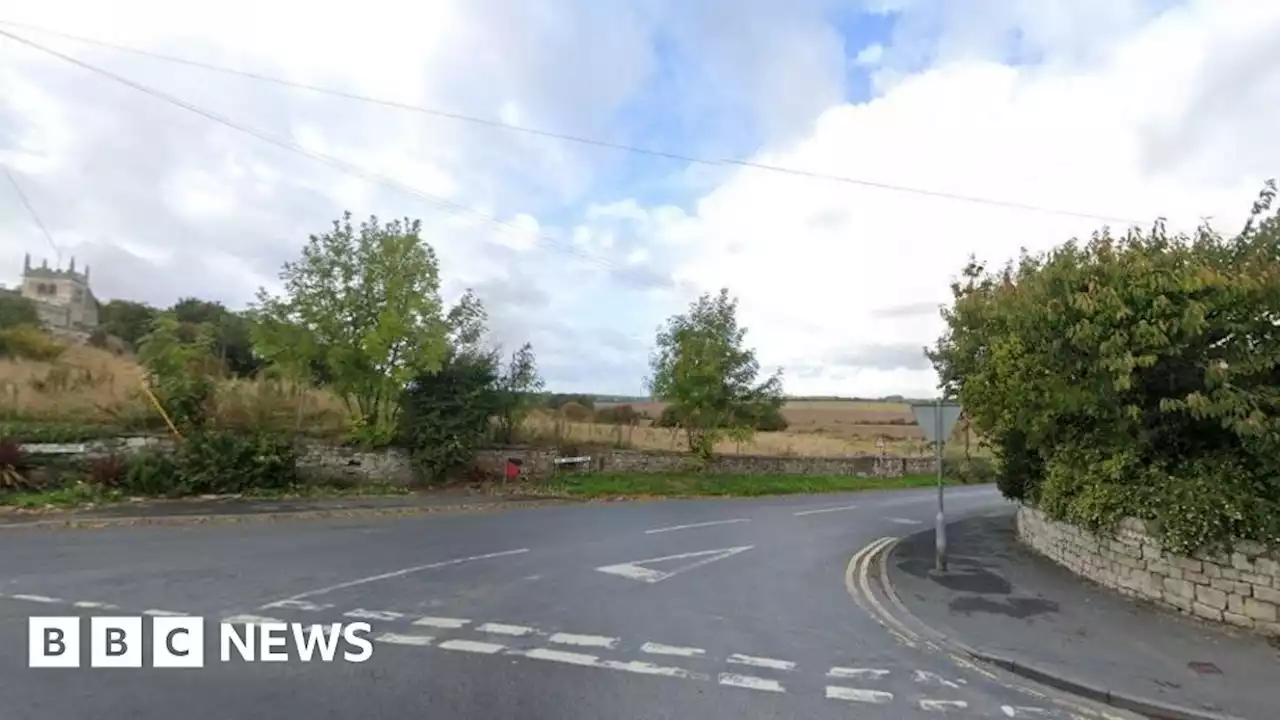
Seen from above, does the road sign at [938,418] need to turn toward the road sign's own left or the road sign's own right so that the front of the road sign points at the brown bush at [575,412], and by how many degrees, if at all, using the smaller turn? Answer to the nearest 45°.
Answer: approximately 45° to the road sign's own left

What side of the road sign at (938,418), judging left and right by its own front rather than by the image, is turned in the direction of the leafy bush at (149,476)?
left

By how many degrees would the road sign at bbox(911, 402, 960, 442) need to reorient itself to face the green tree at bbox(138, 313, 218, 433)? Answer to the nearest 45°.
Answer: approximately 90° to its left

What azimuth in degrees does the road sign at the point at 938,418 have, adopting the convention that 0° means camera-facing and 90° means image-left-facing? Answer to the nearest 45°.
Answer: approximately 180°

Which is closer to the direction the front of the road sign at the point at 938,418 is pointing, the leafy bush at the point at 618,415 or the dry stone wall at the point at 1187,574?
the leafy bush

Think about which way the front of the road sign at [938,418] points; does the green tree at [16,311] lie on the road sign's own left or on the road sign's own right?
on the road sign's own left

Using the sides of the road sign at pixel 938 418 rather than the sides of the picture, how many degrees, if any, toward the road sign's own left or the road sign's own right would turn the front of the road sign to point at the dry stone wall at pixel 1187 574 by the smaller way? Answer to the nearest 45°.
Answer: approximately 135° to the road sign's own right

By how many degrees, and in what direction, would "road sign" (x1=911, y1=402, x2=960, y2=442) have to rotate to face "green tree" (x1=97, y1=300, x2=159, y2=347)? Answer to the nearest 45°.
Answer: approximately 45° to its left
